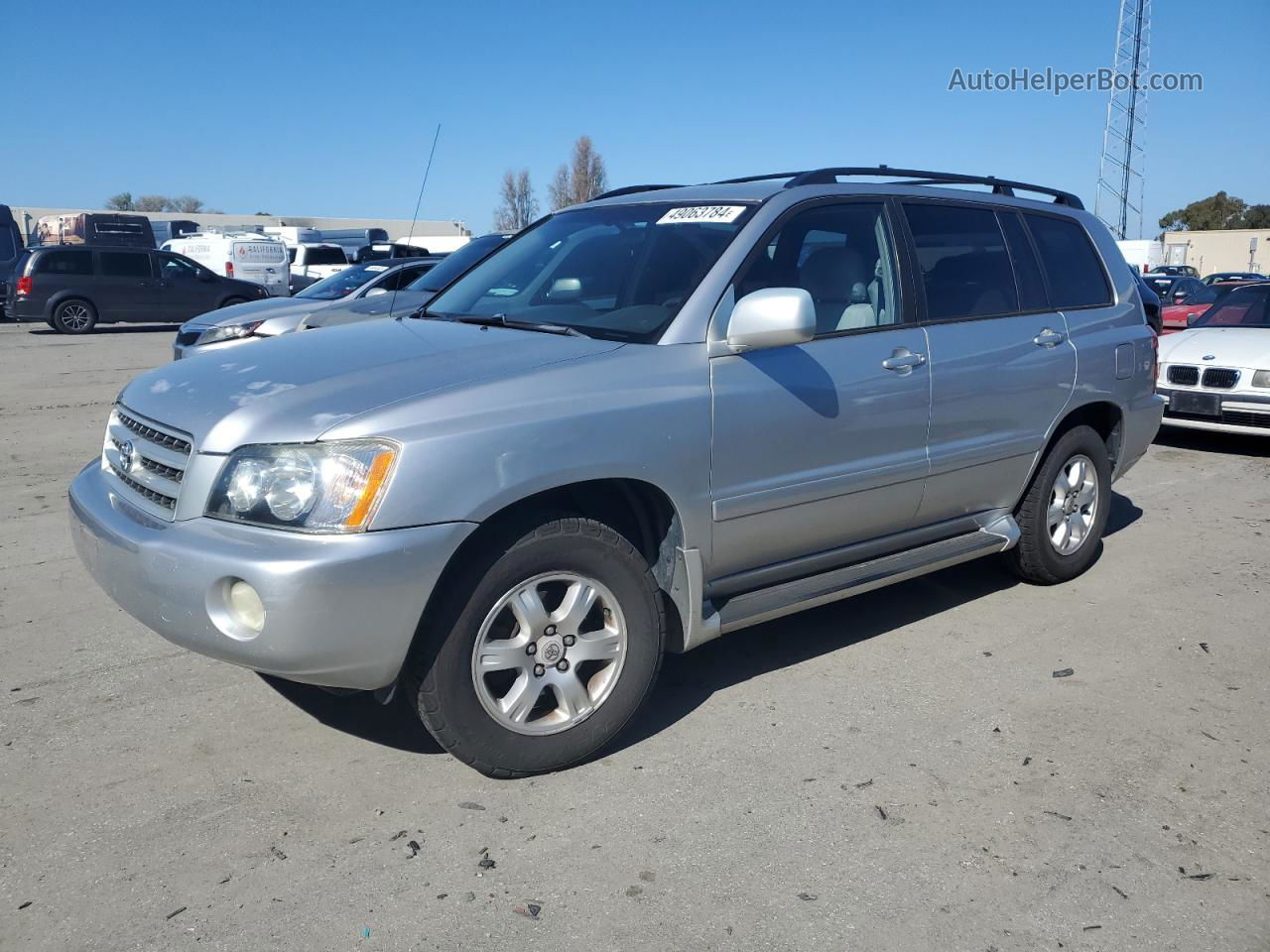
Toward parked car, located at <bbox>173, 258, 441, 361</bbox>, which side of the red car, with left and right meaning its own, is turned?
front

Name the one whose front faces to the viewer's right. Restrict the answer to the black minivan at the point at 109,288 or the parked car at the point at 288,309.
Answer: the black minivan

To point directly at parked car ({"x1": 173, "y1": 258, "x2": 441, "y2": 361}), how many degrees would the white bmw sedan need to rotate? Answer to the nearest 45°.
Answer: approximately 45° to its right

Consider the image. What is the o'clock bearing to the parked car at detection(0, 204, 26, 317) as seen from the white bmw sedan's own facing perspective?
The parked car is roughly at 2 o'clock from the white bmw sedan.

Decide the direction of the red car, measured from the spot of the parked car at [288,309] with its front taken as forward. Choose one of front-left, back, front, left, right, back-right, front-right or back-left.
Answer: back-left

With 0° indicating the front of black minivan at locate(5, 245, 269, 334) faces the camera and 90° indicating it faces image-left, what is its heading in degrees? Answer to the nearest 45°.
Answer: approximately 270°
